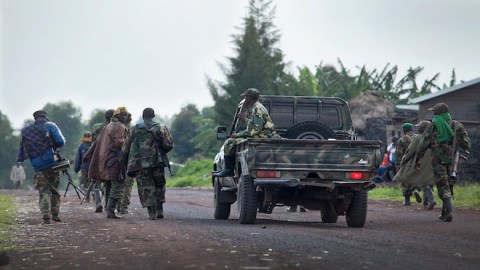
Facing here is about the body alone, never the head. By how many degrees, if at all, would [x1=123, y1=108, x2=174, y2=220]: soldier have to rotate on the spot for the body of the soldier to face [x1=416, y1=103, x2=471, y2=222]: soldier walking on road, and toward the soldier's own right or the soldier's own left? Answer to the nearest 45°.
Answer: approximately 90° to the soldier's own right

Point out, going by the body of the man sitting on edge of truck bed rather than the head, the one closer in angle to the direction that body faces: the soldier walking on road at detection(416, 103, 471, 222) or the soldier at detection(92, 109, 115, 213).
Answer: the soldier

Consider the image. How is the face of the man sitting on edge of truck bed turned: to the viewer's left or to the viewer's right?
to the viewer's left

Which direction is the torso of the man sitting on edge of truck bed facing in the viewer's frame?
to the viewer's left

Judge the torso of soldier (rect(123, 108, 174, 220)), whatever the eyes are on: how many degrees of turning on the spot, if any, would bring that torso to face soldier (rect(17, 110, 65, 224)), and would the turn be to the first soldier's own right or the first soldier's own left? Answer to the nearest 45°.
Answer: approximately 90° to the first soldier's own left

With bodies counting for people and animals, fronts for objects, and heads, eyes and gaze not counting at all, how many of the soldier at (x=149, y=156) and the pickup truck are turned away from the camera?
2

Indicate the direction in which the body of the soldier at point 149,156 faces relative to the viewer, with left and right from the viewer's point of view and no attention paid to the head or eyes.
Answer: facing away from the viewer

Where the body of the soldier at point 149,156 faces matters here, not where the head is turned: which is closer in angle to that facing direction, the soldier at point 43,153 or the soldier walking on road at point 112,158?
the soldier walking on road

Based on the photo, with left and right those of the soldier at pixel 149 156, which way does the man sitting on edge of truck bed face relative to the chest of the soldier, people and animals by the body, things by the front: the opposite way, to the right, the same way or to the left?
to the left

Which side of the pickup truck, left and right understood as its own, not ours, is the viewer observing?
back

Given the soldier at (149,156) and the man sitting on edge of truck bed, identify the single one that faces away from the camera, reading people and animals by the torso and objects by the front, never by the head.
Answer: the soldier
